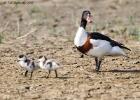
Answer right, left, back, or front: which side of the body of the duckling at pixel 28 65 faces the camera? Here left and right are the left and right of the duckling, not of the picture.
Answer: left

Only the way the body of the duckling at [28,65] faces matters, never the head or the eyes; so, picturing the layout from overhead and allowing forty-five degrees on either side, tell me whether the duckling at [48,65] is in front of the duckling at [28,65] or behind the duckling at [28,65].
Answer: behind

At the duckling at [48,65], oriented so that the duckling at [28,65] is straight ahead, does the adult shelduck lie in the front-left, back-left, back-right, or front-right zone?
back-right

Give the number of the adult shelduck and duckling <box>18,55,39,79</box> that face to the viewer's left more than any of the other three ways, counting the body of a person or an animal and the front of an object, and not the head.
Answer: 2

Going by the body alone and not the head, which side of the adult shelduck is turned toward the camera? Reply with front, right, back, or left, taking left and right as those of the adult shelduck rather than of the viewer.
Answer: left

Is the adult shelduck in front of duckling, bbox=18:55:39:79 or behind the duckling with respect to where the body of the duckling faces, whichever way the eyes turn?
behind

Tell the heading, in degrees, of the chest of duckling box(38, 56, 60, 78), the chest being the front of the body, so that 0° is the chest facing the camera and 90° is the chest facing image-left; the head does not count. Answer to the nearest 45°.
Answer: approximately 90°

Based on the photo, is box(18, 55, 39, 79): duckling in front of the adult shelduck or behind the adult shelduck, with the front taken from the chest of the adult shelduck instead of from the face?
in front

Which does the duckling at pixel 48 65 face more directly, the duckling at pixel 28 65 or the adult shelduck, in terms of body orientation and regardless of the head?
the duckling
